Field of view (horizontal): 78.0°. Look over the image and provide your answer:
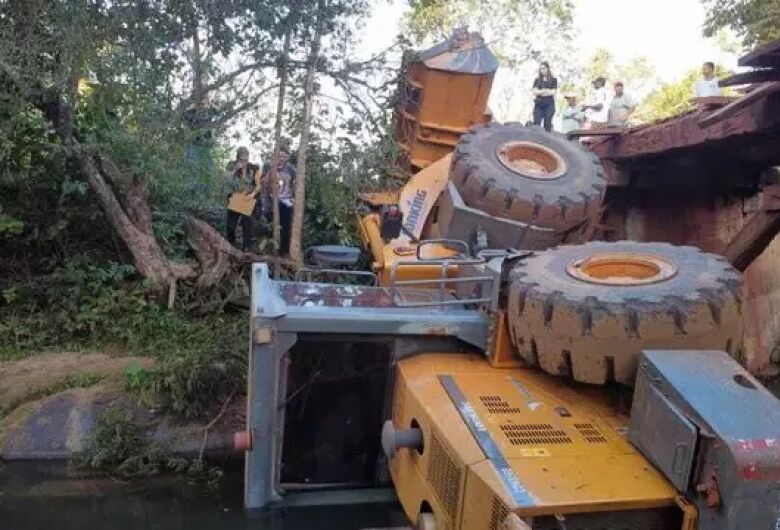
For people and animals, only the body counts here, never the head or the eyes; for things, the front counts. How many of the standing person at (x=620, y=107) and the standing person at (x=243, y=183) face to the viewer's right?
0

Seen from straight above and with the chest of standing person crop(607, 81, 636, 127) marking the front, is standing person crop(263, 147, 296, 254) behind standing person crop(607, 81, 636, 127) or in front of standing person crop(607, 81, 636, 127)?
in front

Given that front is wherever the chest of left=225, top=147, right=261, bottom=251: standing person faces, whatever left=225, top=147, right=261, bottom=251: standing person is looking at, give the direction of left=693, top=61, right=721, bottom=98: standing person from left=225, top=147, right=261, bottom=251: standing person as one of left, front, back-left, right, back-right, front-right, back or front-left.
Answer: left

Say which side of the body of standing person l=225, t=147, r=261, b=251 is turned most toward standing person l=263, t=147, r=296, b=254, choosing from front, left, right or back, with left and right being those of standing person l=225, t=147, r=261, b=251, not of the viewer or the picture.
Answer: left

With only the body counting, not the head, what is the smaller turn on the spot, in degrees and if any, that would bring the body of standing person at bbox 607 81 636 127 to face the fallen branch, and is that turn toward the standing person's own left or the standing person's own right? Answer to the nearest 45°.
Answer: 0° — they already face it

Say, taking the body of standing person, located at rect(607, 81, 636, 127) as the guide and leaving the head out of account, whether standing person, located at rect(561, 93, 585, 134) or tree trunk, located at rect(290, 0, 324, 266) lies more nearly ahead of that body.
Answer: the tree trunk

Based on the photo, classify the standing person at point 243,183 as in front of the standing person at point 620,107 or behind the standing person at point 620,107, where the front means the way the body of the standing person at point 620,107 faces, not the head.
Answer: in front

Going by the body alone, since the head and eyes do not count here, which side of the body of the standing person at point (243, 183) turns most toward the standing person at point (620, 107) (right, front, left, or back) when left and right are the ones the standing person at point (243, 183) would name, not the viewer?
left

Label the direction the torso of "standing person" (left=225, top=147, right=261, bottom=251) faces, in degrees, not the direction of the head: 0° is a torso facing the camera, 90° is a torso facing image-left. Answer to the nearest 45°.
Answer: approximately 0°

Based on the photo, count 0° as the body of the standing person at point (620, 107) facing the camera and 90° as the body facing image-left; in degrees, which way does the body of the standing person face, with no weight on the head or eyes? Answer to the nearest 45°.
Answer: approximately 45°

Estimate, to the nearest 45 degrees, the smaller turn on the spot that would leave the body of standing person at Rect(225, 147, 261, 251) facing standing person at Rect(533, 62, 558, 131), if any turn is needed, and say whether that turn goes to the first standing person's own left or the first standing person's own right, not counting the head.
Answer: approximately 90° to the first standing person's own left
